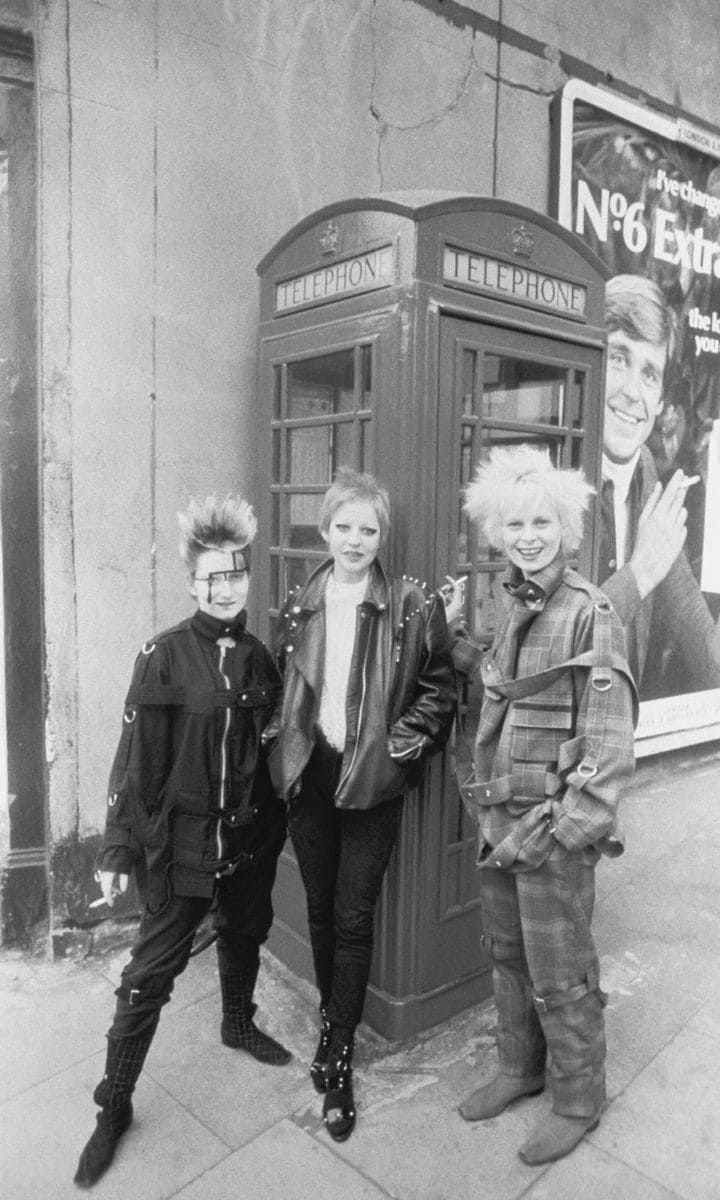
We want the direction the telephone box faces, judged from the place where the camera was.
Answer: facing the viewer and to the right of the viewer

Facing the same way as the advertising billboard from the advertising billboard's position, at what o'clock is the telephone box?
The telephone box is roughly at 2 o'clock from the advertising billboard.

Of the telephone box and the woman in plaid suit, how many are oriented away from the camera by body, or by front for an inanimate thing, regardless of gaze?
0

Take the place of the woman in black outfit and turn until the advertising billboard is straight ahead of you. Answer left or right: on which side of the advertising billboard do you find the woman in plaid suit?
right

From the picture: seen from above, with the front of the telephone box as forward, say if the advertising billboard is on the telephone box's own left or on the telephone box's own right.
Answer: on the telephone box's own left

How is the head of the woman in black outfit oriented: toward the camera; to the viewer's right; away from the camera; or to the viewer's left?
toward the camera

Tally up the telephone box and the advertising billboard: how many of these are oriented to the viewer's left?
0

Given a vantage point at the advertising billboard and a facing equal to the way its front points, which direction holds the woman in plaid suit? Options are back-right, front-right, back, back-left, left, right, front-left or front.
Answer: front-right

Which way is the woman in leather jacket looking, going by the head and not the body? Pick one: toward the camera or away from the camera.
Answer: toward the camera

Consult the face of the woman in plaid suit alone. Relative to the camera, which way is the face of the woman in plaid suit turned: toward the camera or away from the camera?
toward the camera

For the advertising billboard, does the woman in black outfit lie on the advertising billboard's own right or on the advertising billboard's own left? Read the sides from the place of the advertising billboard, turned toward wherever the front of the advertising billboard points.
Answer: on the advertising billboard's own right

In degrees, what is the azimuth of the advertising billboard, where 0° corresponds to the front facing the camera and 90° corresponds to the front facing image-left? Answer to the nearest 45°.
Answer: approximately 315°

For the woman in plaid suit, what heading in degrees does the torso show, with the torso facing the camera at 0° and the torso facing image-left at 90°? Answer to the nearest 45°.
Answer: approximately 45°

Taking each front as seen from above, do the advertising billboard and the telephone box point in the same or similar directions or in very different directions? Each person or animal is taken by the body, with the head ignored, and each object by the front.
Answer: same or similar directions
